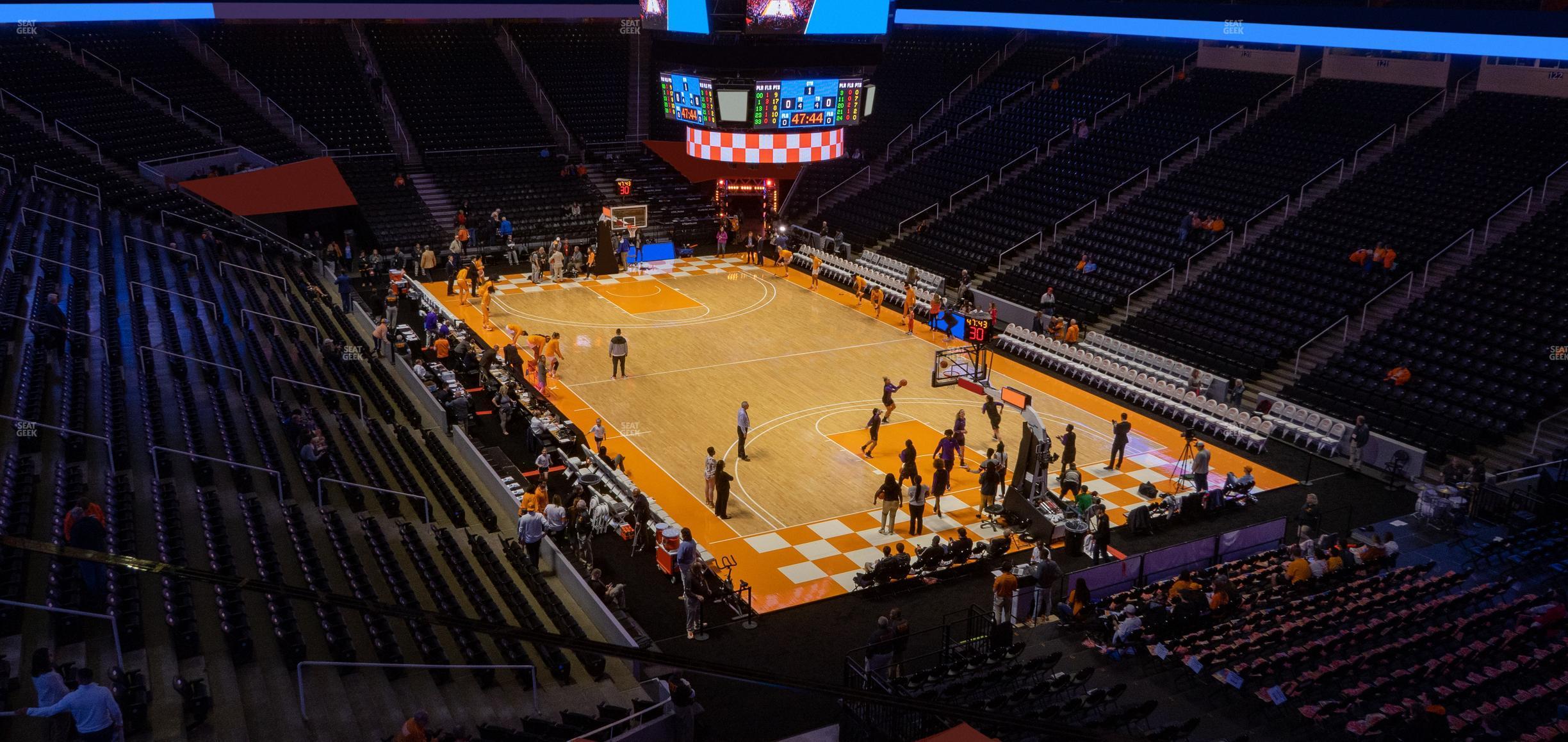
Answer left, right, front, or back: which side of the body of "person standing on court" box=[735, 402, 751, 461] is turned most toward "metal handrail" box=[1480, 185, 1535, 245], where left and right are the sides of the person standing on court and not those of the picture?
front

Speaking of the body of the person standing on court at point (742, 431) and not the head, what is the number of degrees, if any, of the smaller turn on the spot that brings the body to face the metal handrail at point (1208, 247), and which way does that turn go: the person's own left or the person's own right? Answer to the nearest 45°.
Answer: approximately 45° to the person's own left

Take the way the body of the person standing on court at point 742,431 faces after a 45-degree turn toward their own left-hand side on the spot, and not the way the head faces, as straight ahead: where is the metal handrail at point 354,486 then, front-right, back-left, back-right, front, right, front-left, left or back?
back

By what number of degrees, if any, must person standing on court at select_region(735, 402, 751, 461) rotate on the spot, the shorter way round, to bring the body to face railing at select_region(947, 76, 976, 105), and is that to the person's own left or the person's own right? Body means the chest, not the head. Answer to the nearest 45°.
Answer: approximately 90° to the person's own left

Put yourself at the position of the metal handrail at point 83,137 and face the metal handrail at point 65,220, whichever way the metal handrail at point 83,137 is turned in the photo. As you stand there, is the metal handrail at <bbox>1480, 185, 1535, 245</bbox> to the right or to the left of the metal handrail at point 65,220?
left

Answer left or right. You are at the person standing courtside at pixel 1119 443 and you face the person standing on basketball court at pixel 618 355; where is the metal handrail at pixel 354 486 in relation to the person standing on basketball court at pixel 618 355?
left

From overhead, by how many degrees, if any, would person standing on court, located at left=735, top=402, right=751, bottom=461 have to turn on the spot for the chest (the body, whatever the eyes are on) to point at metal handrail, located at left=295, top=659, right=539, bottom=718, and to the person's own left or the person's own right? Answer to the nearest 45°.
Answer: approximately 90° to the person's own right

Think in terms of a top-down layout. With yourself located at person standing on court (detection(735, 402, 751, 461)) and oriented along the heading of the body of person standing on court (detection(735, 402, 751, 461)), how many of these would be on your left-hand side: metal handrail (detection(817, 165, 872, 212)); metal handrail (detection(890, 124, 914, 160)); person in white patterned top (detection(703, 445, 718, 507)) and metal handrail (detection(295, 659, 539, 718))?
2

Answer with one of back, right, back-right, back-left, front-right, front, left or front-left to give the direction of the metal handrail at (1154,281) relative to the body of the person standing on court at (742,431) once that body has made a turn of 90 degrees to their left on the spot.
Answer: front-right

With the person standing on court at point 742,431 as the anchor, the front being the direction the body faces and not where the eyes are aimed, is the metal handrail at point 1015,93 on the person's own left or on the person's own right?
on the person's own left

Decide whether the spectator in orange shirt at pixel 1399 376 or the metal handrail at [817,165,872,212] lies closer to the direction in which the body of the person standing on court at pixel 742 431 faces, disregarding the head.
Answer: the spectator in orange shirt

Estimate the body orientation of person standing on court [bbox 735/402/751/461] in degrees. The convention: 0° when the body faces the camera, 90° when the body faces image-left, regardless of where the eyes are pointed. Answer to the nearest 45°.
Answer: approximately 270°

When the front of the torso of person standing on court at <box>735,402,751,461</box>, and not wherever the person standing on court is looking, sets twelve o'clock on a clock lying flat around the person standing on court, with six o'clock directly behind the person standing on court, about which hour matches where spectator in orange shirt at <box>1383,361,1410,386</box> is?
The spectator in orange shirt is roughly at 12 o'clock from the person standing on court.

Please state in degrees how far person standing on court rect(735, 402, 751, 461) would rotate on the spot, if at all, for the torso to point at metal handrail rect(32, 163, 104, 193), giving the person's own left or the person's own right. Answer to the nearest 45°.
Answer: approximately 135° to the person's own left

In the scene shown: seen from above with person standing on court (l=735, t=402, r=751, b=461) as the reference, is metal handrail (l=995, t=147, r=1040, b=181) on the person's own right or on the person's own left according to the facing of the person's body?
on the person's own left

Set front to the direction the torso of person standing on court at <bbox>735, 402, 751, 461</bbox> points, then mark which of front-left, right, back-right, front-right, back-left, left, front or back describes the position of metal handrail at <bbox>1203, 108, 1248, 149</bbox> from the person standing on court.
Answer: front-left

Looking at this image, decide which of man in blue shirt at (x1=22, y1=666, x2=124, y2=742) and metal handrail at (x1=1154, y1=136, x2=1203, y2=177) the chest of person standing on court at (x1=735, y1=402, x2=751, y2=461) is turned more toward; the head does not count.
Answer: the metal handrail

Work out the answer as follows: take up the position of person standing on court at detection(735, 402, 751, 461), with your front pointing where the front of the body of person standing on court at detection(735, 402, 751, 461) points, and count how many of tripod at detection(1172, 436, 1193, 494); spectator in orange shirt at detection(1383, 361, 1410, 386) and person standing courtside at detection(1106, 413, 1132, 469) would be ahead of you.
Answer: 3
